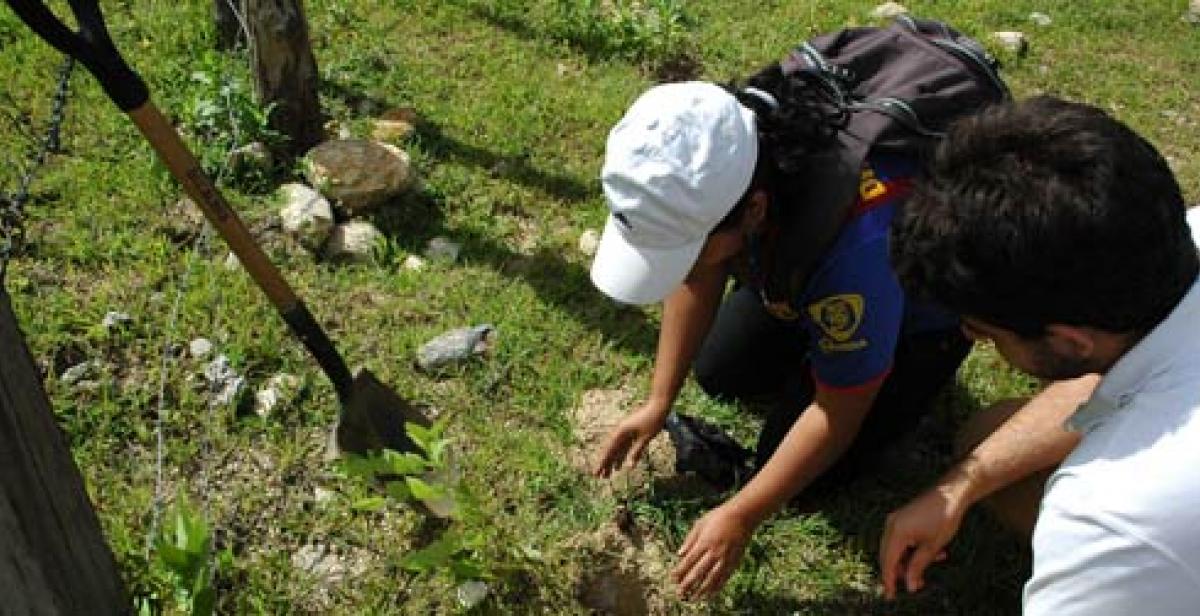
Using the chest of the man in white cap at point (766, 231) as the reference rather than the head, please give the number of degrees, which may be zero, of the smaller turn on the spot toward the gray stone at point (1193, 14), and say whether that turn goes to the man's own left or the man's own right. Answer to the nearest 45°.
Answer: approximately 180°

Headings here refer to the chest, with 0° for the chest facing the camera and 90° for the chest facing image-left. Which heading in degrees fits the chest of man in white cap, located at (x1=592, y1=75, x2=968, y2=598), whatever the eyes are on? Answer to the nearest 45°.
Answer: approximately 45°

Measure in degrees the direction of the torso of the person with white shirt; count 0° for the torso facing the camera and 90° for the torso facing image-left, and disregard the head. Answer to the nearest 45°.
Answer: approximately 90°

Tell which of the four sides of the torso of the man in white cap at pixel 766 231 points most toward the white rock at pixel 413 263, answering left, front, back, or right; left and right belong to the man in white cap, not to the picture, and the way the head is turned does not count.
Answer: right

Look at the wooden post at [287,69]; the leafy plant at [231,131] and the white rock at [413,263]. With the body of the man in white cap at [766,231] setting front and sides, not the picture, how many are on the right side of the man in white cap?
3

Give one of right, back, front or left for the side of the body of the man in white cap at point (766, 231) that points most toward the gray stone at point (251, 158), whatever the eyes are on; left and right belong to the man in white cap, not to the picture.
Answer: right

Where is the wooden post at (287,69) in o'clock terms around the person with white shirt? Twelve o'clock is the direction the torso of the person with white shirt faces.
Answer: The wooden post is roughly at 1 o'clock from the person with white shirt.

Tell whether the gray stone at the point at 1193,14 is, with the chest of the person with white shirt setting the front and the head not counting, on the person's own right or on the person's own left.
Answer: on the person's own right
